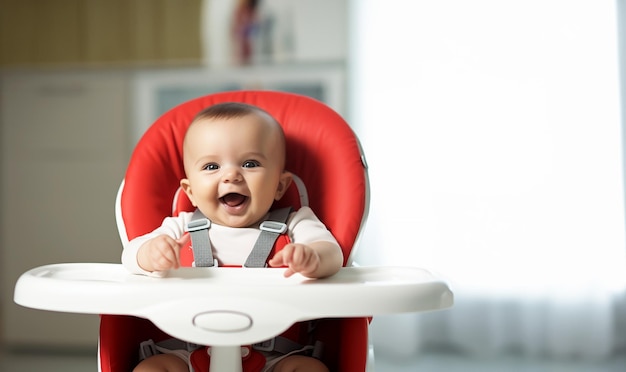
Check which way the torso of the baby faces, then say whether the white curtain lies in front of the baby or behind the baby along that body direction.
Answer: behind

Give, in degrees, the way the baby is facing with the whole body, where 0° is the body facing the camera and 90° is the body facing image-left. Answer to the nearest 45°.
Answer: approximately 0°

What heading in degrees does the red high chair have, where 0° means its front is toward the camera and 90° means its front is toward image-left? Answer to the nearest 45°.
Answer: approximately 0°

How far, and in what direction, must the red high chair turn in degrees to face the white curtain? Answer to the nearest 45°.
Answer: approximately 135° to its left
